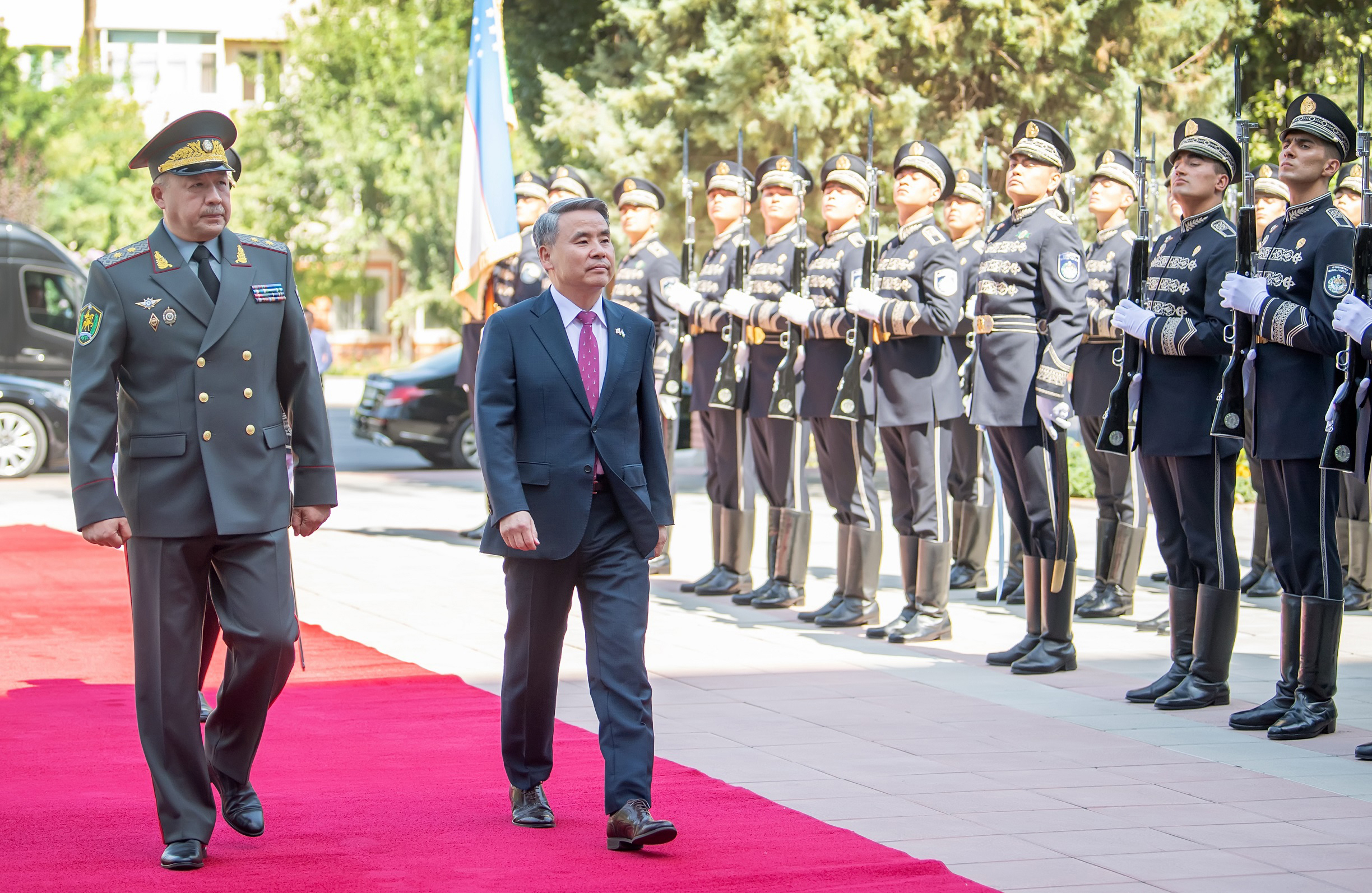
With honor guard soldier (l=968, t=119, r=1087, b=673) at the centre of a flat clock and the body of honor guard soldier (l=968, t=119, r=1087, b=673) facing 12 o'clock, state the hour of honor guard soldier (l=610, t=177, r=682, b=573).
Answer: honor guard soldier (l=610, t=177, r=682, b=573) is roughly at 3 o'clock from honor guard soldier (l=968, t=119, r=1087, b=673).

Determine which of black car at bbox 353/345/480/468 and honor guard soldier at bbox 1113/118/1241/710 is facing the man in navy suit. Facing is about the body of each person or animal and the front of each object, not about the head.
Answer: the honor guard soldier

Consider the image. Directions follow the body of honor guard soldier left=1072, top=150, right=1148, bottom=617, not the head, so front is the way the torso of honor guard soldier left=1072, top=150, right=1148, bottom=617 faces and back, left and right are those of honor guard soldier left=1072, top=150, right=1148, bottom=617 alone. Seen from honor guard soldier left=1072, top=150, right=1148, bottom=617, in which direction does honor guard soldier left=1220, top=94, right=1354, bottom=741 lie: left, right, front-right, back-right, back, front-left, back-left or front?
front-left

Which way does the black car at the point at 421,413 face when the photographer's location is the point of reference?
facing away from the viewer and to the right of the viewer

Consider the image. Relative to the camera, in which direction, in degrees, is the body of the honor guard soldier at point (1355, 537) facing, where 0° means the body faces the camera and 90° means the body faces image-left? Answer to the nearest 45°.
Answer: approximately 45°

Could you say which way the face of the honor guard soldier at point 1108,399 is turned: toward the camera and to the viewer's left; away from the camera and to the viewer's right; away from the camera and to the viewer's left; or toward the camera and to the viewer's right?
toward the camera and to the viewer's left

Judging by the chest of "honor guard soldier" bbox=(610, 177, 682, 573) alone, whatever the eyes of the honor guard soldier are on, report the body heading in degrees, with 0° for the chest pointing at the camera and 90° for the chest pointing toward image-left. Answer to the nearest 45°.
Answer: approximately 45°

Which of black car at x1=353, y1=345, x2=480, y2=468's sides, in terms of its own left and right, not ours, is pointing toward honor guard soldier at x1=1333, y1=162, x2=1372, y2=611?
right

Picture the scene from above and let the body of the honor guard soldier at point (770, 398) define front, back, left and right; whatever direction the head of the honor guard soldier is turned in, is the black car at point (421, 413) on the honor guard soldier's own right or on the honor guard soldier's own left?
on the honor guard soldier's own right

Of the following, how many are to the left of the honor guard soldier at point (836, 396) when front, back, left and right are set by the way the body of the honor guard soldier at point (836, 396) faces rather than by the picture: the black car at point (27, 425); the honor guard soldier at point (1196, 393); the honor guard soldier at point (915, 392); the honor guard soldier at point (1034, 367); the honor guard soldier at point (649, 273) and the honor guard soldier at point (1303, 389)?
4

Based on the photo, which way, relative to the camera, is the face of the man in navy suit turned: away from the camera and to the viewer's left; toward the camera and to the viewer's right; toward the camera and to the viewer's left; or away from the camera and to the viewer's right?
toward the camera and to the viewer's right

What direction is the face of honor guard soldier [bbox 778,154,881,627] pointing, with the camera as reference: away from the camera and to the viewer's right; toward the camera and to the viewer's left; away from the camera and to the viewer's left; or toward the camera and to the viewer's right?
toward the camera and to the viewer's left
